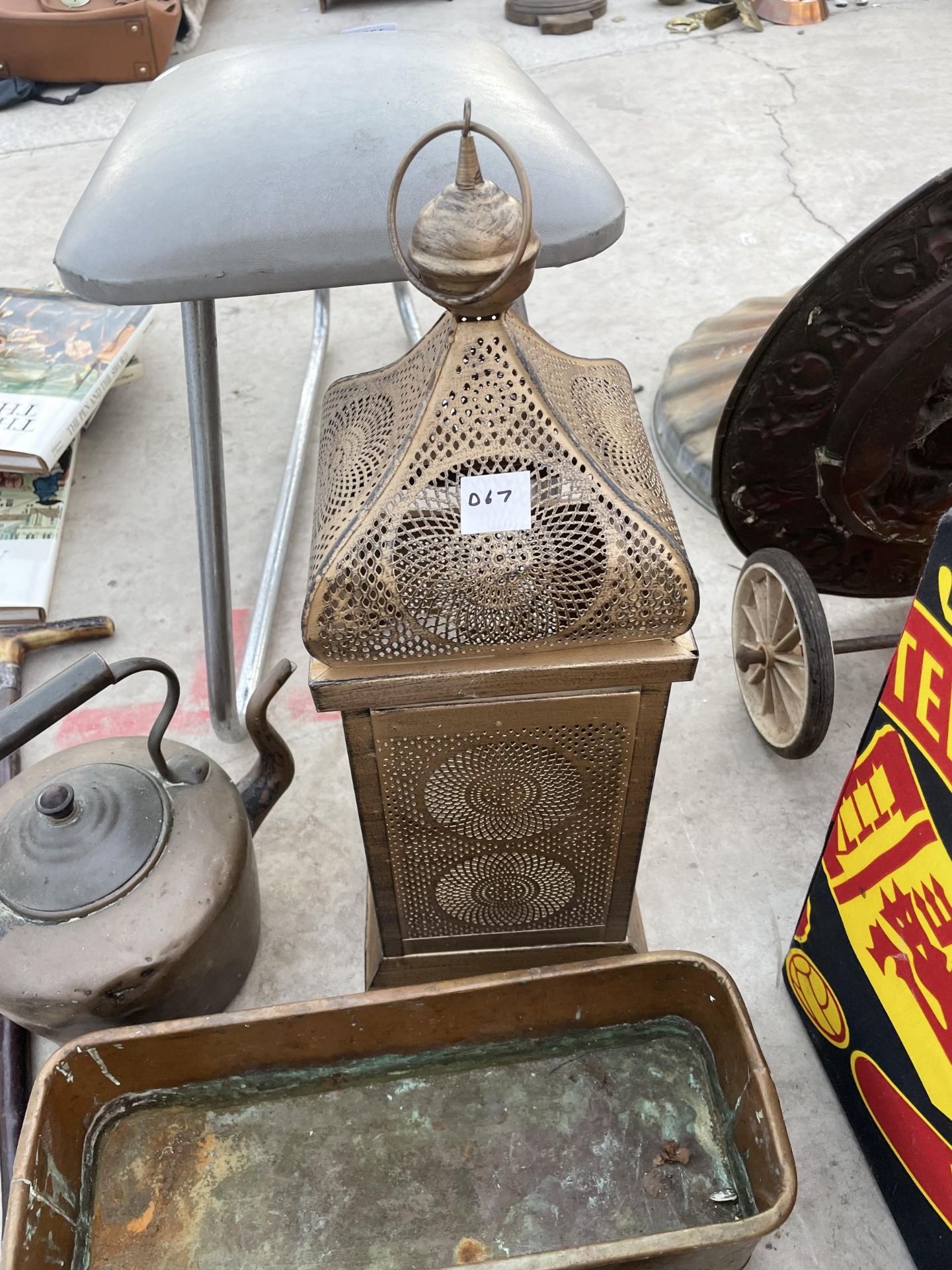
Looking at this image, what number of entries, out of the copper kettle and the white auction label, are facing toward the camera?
1

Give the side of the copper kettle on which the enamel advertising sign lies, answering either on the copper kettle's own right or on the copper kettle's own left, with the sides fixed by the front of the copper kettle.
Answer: on the copper kettle's own right

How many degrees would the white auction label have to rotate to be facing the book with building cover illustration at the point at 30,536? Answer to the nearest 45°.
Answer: approximately 135° to its right

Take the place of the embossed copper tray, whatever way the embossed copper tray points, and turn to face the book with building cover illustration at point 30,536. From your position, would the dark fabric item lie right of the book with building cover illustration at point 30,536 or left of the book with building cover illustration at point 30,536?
right

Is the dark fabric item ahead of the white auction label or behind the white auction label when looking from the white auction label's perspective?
behind

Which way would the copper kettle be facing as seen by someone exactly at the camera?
facing away from the viewer and to the right of the viewer

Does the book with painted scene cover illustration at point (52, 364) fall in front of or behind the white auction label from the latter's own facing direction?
behind

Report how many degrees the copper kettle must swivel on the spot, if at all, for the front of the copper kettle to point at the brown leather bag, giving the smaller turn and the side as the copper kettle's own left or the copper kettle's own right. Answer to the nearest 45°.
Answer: approximately 45° to the copper kettle's own left

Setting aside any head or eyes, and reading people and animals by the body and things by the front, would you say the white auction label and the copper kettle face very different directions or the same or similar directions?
very different directions

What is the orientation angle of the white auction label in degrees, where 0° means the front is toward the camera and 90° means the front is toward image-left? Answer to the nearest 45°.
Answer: approximately 0°
